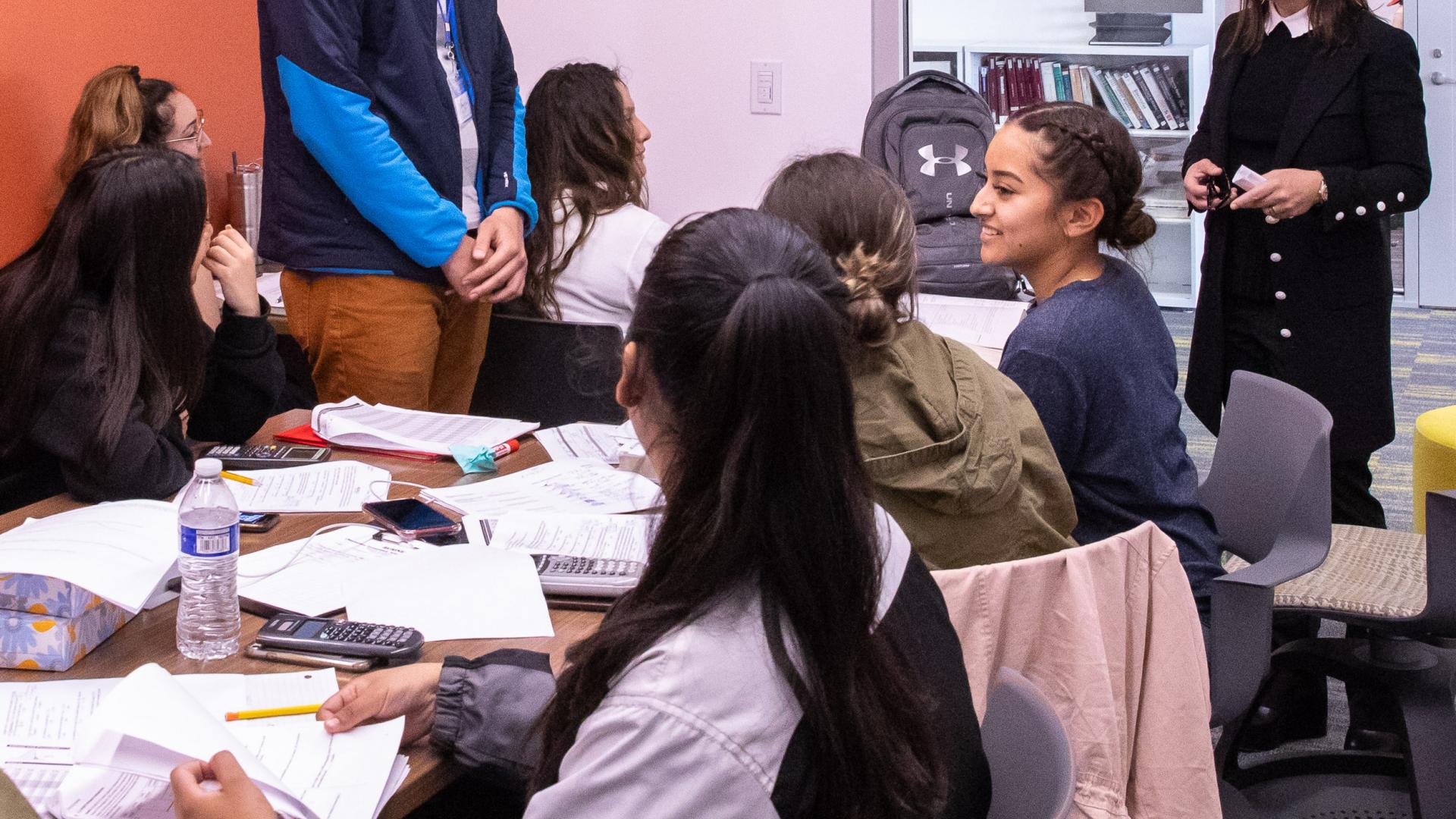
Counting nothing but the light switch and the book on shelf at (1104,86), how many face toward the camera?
2

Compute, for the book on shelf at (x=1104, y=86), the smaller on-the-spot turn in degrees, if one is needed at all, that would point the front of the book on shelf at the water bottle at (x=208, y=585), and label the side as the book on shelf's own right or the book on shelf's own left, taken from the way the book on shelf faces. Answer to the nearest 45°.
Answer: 0° — it already faces it

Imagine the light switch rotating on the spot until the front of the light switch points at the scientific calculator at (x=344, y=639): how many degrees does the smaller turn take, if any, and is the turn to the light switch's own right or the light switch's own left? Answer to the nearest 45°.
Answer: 0° — it already faces it

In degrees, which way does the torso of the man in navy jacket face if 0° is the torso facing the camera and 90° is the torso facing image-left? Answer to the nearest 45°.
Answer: approximately 315°

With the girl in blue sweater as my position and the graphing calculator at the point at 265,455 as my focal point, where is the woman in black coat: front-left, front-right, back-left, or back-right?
back-right

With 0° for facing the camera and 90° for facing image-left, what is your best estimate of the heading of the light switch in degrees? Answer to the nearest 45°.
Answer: approximately 0°
